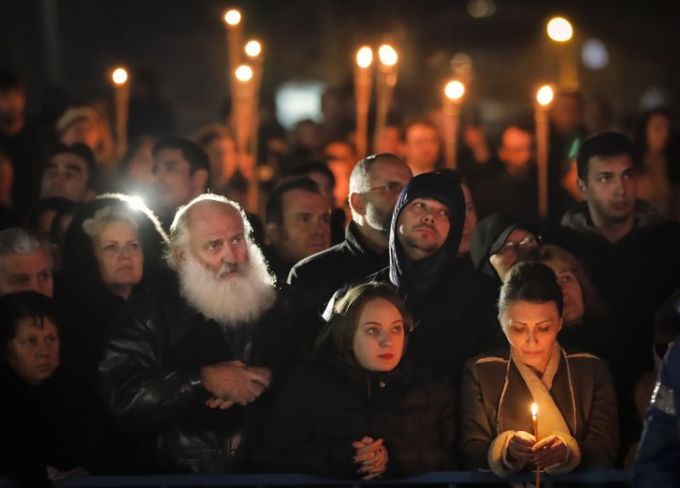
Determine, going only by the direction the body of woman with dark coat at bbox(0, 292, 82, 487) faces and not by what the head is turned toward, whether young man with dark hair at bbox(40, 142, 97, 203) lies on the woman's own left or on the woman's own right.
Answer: on the woman's own left

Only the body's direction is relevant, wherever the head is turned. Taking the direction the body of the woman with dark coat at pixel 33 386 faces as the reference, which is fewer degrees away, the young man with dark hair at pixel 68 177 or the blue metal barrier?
the blue metal barrier

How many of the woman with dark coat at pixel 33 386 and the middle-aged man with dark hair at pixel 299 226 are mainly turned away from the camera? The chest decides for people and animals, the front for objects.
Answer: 0

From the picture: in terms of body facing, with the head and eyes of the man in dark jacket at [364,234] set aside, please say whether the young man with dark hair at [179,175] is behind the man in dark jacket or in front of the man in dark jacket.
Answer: behind

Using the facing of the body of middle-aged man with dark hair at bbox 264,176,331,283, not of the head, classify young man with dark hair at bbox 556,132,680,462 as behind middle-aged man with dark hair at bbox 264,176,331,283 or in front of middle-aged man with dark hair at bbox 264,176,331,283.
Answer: in front

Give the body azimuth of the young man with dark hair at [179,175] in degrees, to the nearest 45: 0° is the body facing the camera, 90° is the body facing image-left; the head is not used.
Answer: approximately 45°

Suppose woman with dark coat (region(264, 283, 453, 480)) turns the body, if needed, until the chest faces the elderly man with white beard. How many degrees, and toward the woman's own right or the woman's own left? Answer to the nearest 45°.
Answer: approximately 135° to the woman's own right

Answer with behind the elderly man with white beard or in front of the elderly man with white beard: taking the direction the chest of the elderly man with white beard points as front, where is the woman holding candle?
in front

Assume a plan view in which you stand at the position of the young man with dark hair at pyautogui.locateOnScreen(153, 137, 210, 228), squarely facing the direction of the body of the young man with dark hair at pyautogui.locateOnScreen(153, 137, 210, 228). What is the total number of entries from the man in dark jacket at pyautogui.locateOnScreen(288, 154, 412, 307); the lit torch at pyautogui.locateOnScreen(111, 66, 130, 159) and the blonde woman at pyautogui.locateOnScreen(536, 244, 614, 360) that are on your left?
2

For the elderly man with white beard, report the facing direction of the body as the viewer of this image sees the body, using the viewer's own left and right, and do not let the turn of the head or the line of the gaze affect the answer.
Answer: facing the viewer and to the right of the viewer

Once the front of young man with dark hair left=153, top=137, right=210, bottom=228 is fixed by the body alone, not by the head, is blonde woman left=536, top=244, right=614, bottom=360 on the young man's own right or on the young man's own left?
on the young man's own left

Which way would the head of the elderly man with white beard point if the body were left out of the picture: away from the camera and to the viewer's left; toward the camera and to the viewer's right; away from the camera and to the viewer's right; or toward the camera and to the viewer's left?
toward the camera and to the viewer's right

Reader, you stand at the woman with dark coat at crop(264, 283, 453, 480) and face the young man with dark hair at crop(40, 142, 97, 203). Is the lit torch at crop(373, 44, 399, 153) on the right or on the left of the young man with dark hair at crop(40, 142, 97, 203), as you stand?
right
